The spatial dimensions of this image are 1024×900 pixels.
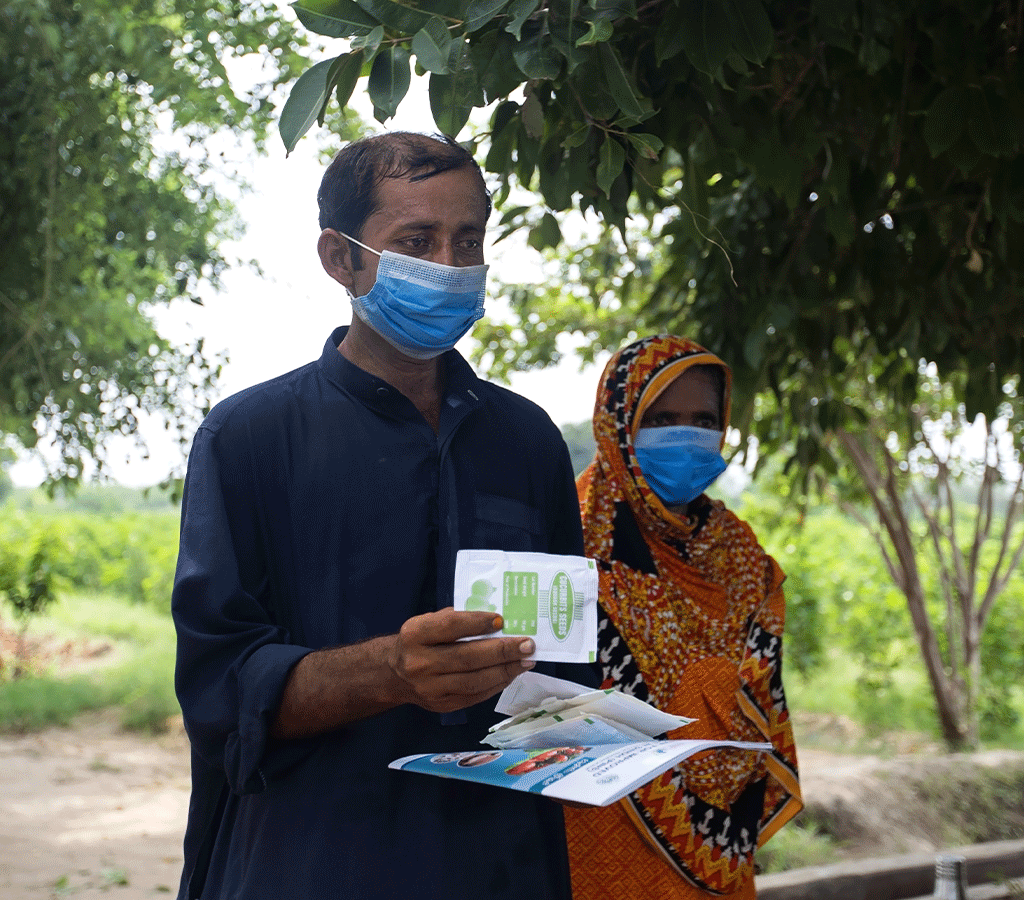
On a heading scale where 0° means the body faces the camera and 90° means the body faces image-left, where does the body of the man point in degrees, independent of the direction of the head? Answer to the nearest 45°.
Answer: approximately 315°

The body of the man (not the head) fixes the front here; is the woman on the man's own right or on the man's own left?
on the man's own left

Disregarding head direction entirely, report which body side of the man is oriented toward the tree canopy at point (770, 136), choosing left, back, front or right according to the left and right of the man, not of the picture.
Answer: left
